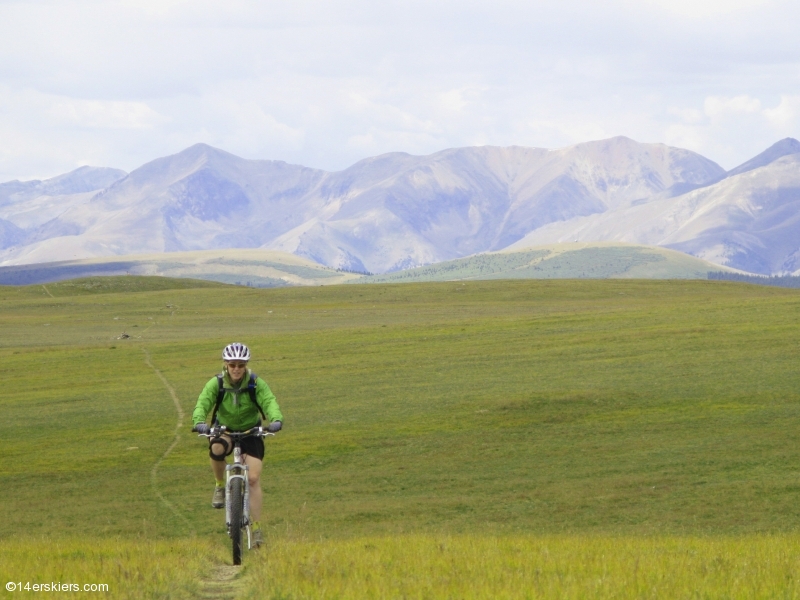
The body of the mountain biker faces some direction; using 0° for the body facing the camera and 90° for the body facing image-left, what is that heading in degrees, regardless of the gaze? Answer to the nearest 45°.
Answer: approximately 0°
